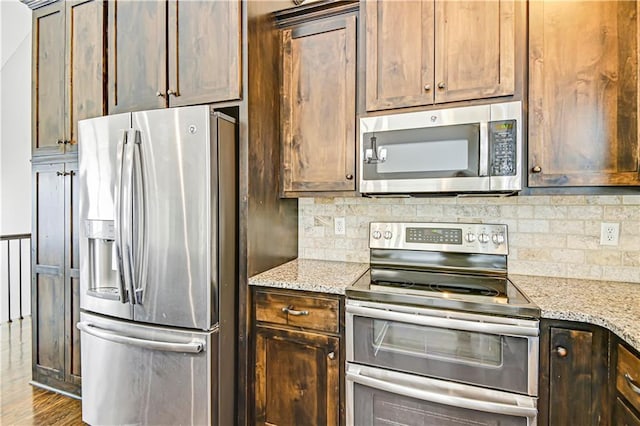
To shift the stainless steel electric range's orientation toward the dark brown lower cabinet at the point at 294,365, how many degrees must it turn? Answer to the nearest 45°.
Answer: approximately 90° to its right

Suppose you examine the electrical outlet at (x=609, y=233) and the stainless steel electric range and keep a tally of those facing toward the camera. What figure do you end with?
2

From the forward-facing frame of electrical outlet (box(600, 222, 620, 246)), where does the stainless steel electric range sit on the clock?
The stainless steel electric range is roughly at 1 o'clock from the electrical outlet.

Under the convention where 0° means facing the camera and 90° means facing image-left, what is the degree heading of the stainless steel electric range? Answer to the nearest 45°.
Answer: approximately 0°

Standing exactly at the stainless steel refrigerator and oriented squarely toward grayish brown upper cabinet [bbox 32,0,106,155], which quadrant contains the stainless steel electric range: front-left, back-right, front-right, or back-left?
back-right
